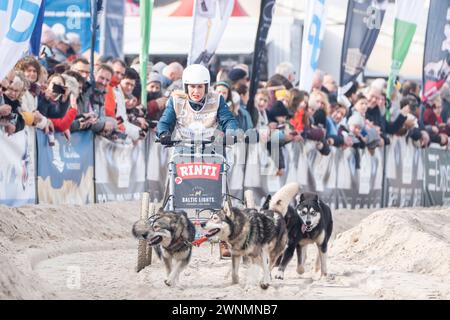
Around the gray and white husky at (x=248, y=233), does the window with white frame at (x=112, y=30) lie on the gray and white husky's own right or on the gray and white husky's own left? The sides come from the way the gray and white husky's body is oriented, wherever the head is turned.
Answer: on the gray and white husky's own right

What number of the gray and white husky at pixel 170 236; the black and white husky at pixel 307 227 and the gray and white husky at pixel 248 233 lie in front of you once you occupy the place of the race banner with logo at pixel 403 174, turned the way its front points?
3

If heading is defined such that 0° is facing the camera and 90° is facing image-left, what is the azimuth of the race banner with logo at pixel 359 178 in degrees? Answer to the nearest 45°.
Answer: approximately 0°

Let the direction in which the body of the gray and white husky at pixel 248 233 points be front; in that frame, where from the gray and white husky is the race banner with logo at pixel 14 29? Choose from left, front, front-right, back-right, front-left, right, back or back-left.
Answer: right

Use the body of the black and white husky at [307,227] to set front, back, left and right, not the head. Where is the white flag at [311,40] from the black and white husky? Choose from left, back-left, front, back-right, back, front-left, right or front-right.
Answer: back

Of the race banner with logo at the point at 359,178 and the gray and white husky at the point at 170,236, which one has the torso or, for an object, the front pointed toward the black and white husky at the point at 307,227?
the race banner with logo

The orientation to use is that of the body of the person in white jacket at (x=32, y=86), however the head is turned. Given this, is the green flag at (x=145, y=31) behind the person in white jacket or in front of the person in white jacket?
behind

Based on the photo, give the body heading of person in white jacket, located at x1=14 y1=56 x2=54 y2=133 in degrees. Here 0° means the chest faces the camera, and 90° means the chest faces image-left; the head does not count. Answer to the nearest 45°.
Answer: approximately 0°

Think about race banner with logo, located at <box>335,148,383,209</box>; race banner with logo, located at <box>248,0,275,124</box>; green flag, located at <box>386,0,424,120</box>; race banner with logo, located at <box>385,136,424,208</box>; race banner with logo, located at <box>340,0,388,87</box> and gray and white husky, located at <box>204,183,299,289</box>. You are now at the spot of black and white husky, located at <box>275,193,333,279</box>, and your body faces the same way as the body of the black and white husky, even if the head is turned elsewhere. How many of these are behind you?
5

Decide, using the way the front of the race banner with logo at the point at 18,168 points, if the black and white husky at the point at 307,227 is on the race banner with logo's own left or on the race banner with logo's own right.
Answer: on the race banner with logo's own left
